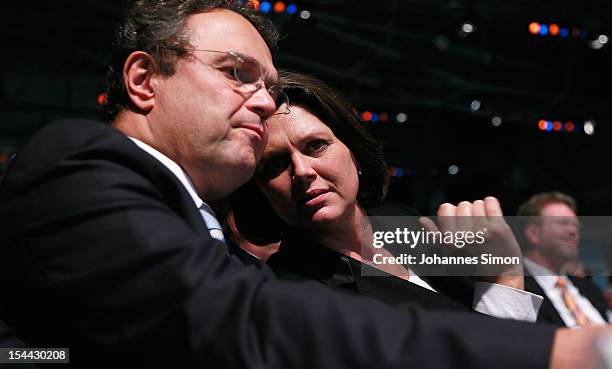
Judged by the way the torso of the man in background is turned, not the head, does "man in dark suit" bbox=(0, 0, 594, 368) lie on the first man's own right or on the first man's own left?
on the first man's own right

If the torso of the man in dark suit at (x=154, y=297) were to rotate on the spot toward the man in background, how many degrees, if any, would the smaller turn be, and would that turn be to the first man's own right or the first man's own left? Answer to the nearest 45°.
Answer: approximately 45° to the first man's own left

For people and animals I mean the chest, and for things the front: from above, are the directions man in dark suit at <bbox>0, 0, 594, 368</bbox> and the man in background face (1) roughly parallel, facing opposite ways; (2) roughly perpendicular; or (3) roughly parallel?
roughly perpendicular

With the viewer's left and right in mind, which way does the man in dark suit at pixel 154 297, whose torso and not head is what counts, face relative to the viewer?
facing to the right of the viewer

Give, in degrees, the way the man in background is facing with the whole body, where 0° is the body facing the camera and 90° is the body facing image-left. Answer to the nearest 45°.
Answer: approximately 315°
